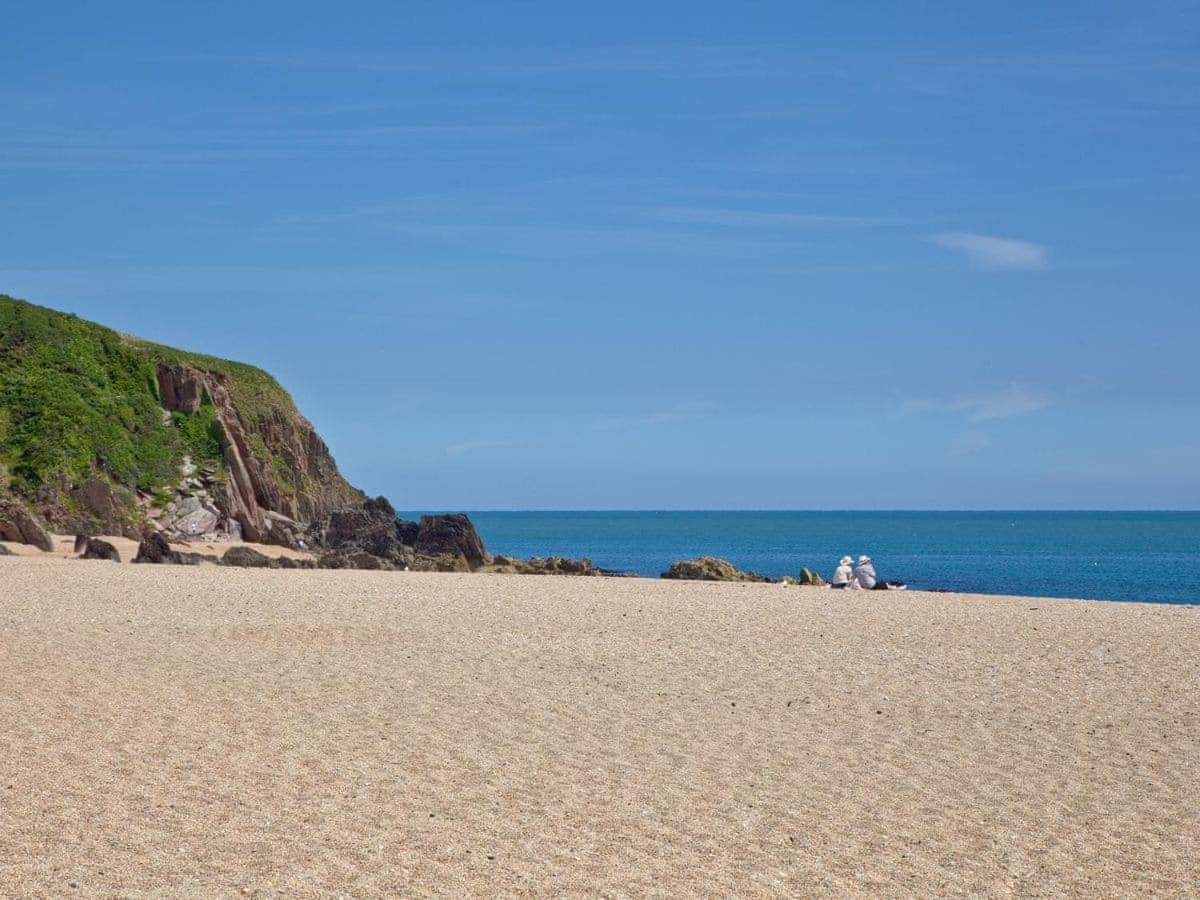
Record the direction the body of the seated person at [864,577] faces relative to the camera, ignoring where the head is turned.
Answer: away from the camera

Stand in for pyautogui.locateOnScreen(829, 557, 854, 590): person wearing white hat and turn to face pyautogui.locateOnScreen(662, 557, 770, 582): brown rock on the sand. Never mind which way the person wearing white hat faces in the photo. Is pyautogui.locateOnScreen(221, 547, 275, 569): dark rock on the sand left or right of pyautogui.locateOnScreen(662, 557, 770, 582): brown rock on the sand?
left

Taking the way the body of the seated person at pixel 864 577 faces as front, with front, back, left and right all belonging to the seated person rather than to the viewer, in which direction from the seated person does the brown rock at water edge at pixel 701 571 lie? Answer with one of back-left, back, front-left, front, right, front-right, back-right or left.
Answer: front-left

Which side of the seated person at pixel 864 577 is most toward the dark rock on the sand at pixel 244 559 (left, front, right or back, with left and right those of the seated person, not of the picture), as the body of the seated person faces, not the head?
left

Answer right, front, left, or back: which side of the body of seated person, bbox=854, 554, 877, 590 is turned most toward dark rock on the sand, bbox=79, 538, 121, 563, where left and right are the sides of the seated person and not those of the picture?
left

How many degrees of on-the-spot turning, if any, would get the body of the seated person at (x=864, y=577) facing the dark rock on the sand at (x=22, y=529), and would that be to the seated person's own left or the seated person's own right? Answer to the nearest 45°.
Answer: approximately 90° to the seated person's own left

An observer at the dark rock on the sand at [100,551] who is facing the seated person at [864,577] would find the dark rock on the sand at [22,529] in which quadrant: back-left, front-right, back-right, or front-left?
back-left

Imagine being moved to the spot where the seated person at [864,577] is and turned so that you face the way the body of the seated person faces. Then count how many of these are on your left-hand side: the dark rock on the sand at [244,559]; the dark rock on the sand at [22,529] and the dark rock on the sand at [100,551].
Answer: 3
